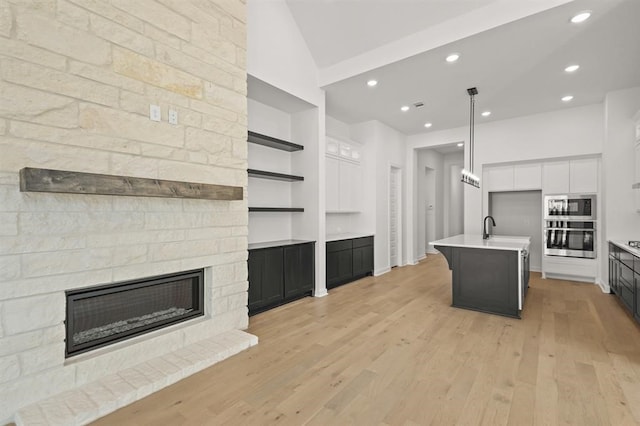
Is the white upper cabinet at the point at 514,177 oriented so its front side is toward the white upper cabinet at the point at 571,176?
no

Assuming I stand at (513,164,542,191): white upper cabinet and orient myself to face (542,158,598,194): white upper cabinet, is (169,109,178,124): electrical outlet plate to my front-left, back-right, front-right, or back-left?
back-right

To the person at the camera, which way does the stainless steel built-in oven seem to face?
facing the viewer

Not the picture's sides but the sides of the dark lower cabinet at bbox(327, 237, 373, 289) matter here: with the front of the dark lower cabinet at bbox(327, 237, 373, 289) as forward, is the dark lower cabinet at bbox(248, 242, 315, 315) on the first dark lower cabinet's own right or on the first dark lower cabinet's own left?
on the first dark lower cabinet's own right

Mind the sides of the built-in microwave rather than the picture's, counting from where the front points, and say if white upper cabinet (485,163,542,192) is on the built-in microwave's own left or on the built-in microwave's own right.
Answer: on the built-in microwave's own right

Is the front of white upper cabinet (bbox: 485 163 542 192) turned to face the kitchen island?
yes

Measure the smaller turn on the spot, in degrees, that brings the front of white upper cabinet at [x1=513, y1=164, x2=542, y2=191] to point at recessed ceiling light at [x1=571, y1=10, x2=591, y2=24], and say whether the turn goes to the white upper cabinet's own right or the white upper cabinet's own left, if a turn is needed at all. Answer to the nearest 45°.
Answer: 0° — it already faces it

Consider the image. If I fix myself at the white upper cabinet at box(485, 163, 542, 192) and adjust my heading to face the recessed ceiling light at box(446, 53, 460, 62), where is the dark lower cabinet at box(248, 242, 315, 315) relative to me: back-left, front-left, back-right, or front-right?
front-right

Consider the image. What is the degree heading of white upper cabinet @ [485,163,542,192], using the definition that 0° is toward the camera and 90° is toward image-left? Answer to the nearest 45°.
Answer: approximately 0°

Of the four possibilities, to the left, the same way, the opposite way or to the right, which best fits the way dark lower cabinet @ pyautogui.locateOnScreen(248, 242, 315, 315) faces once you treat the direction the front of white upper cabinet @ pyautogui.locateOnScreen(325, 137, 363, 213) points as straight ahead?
the same way

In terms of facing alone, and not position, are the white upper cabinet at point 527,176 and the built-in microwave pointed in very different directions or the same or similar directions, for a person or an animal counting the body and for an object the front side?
same or similar directions

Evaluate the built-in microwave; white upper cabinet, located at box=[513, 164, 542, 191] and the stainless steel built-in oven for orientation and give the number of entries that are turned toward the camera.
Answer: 3

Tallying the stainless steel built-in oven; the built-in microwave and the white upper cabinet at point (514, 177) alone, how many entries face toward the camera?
3

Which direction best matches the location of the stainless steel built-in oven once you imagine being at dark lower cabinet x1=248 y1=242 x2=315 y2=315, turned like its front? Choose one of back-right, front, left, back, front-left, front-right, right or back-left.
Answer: front-left

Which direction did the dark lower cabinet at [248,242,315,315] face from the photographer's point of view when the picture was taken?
facing the viewer and to the right of the viewer

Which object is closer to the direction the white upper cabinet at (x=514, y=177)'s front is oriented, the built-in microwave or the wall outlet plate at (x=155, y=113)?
the wall outlet plate
